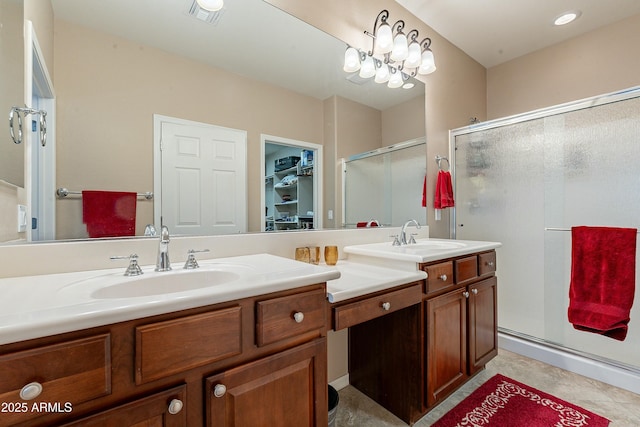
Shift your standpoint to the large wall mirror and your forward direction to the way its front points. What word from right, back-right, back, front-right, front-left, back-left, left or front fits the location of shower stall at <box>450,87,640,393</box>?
front-left

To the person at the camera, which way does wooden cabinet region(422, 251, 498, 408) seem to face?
facing the viewer and to the right of the viewer

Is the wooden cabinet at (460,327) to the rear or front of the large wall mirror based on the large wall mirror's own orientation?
to the front

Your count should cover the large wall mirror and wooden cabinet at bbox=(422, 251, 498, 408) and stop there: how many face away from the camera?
0

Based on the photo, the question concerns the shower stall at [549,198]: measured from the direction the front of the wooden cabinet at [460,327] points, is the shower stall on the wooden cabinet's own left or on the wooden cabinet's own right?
on the wooden cabinet's own left

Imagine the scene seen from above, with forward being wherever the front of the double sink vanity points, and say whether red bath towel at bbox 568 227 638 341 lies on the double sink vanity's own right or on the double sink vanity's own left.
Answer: on the double sink vanity's own left

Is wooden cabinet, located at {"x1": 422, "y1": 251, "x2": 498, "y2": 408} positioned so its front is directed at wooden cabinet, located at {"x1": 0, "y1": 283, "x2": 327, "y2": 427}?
no

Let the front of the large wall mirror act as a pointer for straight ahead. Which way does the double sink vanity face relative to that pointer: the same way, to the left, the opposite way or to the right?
the same way

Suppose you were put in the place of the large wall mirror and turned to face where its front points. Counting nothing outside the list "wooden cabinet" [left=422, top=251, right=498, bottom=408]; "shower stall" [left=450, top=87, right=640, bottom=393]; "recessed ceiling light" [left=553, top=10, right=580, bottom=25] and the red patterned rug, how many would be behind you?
0

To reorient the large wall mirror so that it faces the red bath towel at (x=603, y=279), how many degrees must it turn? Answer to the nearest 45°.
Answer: approximately 45° to its left

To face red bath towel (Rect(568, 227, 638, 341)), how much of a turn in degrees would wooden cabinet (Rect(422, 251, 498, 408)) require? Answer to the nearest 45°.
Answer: approximately 90° to its left

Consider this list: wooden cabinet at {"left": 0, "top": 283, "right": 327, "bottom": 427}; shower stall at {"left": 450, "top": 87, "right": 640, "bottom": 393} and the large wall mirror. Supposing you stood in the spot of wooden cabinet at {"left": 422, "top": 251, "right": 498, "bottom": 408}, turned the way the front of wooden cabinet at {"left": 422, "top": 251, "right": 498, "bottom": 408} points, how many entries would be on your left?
1
